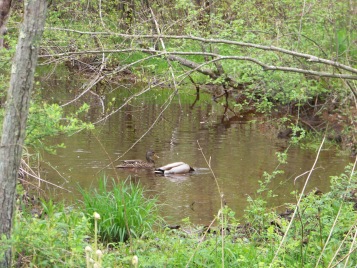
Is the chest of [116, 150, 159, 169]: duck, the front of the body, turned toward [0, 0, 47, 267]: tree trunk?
no

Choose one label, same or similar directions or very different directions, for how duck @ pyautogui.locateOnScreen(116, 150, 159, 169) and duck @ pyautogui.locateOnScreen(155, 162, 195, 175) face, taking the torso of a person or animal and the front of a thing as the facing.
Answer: same or similar directions

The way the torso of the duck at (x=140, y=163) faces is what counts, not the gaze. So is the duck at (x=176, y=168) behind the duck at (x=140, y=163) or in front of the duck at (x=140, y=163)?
in front

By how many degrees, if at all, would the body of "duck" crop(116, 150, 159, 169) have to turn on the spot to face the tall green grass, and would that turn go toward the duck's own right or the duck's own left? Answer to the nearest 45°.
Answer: approximately 90° to the duck's own right

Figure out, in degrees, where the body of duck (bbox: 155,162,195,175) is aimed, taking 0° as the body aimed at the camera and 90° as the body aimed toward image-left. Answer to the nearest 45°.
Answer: approximately 270°

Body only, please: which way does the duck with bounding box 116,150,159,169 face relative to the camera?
to the viewer's right
